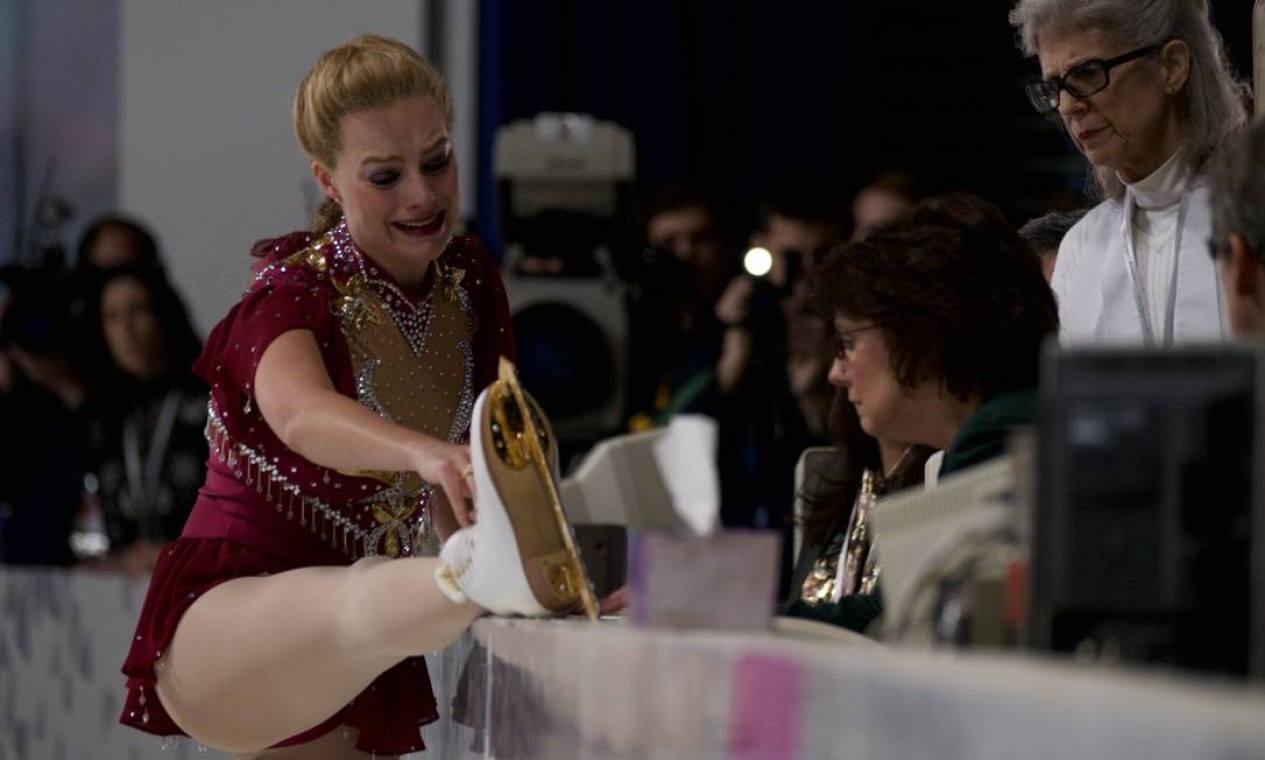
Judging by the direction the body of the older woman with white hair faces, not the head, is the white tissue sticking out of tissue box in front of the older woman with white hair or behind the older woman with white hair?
in front

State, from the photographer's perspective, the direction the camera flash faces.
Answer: facing the viewer

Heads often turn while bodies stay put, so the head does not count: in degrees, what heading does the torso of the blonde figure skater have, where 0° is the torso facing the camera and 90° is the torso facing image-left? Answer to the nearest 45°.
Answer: approximately 315°

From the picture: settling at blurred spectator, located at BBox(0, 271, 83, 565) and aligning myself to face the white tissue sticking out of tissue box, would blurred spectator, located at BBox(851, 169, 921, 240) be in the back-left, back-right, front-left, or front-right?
front-left

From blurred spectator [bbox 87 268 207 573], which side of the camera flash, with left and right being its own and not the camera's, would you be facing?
right

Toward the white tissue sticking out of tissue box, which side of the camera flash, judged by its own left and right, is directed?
front

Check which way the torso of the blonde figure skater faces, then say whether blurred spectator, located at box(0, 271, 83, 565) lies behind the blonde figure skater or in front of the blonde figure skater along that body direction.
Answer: behind

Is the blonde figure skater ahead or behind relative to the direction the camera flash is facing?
ahead

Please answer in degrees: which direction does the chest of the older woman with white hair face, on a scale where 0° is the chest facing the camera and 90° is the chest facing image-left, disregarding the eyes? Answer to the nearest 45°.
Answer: approximately 45°

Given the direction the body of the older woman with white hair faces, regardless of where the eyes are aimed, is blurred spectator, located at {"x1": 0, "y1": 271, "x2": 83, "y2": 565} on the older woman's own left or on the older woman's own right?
on the older woman's own right

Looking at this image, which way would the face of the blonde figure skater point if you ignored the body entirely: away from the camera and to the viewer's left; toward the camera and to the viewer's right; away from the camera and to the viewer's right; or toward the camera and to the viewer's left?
toward the camera and to the viewer's right

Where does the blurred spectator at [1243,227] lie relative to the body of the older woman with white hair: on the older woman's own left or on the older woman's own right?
on the older woman's own left

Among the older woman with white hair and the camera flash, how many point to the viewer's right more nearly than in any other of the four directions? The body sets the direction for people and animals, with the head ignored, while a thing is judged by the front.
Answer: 0
